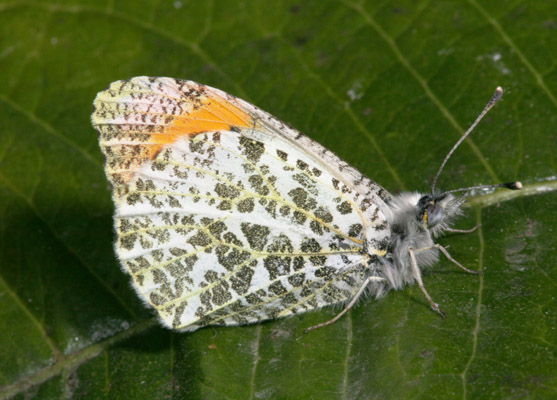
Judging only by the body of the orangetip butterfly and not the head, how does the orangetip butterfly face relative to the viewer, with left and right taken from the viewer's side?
facing to the right of the viewer
